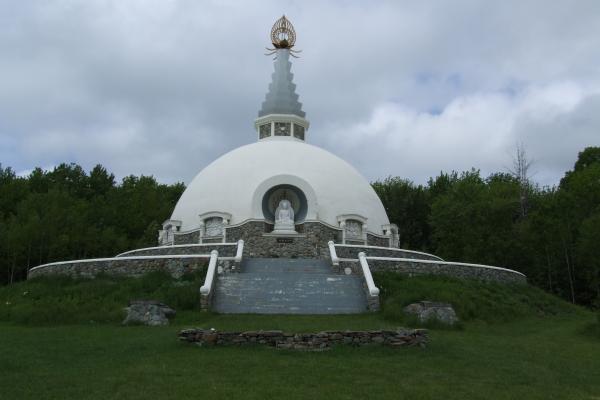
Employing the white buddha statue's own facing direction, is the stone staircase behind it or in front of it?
in front

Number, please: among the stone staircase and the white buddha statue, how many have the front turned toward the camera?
2

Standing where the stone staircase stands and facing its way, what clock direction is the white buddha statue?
The white buddha statue is roughly at 6 o'clock from the stone staircase.

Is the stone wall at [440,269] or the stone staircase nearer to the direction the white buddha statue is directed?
the stone staircase

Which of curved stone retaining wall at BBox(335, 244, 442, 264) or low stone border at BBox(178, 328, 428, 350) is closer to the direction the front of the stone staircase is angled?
the low stone border

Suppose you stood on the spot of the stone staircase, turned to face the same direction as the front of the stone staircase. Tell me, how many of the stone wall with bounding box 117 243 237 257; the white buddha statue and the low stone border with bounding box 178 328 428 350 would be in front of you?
1

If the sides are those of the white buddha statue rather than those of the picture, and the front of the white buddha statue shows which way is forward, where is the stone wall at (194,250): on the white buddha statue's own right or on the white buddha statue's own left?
on the white buddha statue's own right

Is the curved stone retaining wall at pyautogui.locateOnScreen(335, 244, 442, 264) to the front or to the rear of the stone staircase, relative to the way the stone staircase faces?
to the rear

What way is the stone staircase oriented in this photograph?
toward the camera

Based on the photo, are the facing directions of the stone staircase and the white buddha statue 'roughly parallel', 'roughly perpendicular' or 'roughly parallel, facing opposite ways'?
roughly parallel

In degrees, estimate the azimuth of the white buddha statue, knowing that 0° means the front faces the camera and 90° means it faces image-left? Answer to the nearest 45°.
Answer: approximately 0°

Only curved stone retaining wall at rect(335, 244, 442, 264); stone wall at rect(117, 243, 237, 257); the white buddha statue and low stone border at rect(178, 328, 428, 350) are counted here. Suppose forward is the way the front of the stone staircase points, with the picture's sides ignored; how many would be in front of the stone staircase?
1
